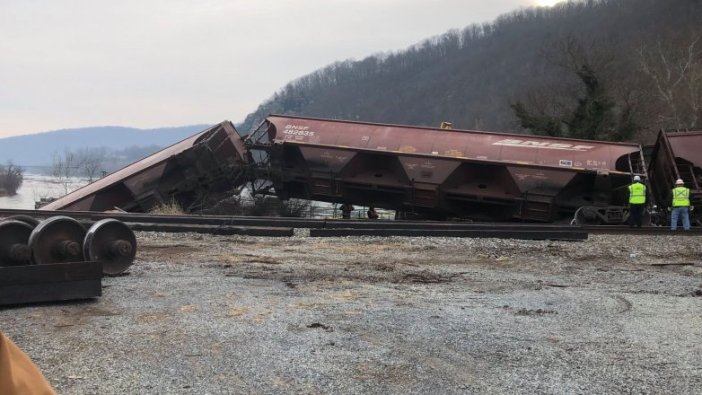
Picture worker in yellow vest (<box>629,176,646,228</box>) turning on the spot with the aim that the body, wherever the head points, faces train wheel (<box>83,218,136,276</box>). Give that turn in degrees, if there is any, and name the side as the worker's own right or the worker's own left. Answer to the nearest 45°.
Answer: approximately 135° to the worker's own left

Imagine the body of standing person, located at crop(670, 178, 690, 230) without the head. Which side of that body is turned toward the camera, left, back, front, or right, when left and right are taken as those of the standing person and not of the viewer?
back

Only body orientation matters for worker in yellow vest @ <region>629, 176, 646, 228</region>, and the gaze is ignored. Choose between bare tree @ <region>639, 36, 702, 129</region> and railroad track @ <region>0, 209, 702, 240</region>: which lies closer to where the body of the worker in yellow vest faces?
the bare tree

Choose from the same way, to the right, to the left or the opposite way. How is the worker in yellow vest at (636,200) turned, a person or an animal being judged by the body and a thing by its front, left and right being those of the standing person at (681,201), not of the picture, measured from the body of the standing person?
the same way

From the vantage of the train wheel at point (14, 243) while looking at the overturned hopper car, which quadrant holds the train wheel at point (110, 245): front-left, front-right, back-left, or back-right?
front-right

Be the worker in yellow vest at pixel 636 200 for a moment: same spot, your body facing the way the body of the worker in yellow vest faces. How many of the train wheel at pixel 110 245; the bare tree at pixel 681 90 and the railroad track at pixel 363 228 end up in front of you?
1

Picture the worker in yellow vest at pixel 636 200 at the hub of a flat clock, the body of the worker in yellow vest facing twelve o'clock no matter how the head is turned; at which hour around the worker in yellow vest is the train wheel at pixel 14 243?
The train wheel is roughly at 7 o'clock from the worker in yellow vest.

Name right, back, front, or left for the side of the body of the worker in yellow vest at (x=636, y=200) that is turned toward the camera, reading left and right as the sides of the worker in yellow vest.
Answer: back

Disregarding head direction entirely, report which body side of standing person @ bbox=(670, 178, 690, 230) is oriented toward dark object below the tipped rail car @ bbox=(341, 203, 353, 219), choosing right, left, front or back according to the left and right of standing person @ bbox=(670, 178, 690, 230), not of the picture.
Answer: left

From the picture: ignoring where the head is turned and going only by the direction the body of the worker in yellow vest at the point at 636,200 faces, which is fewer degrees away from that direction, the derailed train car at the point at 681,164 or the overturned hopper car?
the derailed train car

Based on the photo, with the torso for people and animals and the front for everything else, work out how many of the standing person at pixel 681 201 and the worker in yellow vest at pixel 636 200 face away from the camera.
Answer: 2

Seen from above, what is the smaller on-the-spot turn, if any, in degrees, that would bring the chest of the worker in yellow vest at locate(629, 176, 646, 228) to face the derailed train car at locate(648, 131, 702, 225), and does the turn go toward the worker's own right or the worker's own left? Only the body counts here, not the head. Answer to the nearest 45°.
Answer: approximately 45° to the worker's own right

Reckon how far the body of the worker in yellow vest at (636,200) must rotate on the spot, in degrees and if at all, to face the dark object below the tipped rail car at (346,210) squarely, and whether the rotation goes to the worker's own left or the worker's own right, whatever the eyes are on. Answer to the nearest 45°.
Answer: approximately 90° to the worker's own left

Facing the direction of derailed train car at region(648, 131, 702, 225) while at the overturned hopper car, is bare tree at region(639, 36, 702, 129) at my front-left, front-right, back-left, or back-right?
front-left

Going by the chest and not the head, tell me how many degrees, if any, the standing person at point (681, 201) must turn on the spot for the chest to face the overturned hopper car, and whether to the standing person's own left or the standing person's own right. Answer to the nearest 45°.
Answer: approximately 90° to the standing person's own left

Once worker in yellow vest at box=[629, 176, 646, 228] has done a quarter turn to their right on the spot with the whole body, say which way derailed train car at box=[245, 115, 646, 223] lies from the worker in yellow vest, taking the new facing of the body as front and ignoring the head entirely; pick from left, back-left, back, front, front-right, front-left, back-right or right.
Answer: back

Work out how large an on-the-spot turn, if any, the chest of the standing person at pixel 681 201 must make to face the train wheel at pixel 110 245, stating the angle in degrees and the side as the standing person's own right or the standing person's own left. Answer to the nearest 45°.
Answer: approximately 135° to the standing person's own left
